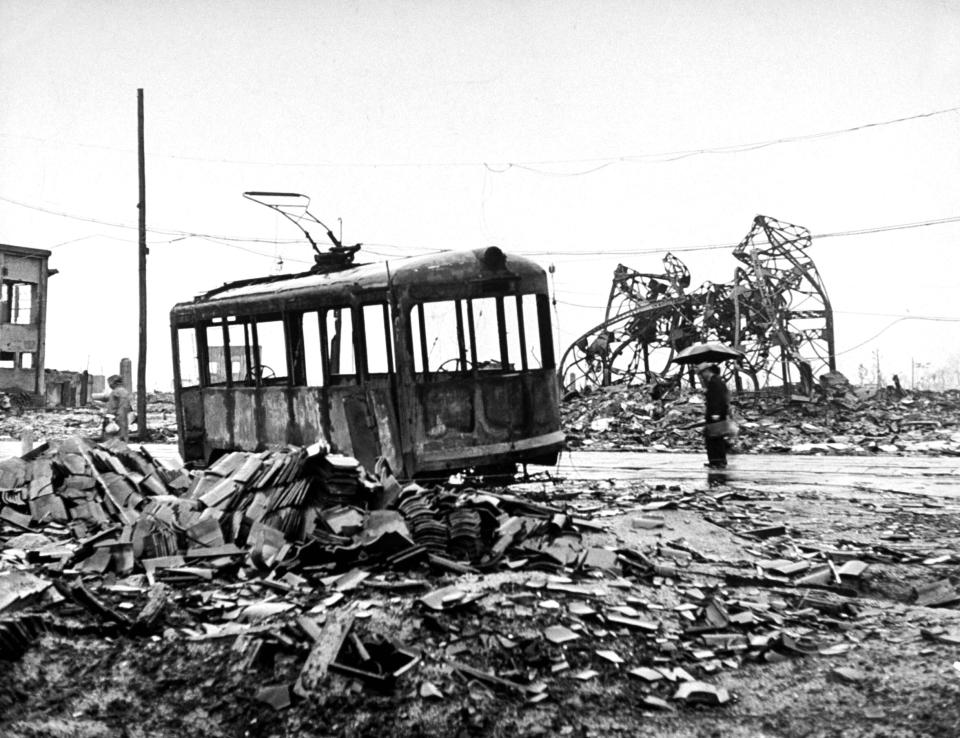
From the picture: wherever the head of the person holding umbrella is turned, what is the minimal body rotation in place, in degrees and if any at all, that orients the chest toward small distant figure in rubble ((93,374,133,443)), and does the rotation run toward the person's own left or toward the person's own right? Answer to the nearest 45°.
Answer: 0° — they already face them

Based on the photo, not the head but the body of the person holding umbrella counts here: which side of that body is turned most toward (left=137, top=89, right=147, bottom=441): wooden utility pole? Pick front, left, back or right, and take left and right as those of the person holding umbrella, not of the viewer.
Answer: front

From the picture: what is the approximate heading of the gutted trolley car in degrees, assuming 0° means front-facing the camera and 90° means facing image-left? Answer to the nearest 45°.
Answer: approximately 315°

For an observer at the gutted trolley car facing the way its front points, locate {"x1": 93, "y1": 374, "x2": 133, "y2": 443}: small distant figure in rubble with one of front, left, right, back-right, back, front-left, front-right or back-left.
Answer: back

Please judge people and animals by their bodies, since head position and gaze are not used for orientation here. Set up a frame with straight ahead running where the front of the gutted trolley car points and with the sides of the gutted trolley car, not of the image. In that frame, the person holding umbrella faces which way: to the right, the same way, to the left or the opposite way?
the opposite way

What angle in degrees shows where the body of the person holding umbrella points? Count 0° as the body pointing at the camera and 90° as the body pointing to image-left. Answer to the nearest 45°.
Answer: approximately 90°

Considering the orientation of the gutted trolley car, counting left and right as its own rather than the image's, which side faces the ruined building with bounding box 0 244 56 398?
back

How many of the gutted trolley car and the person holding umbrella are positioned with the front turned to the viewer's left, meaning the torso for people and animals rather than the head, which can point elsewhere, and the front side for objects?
1
